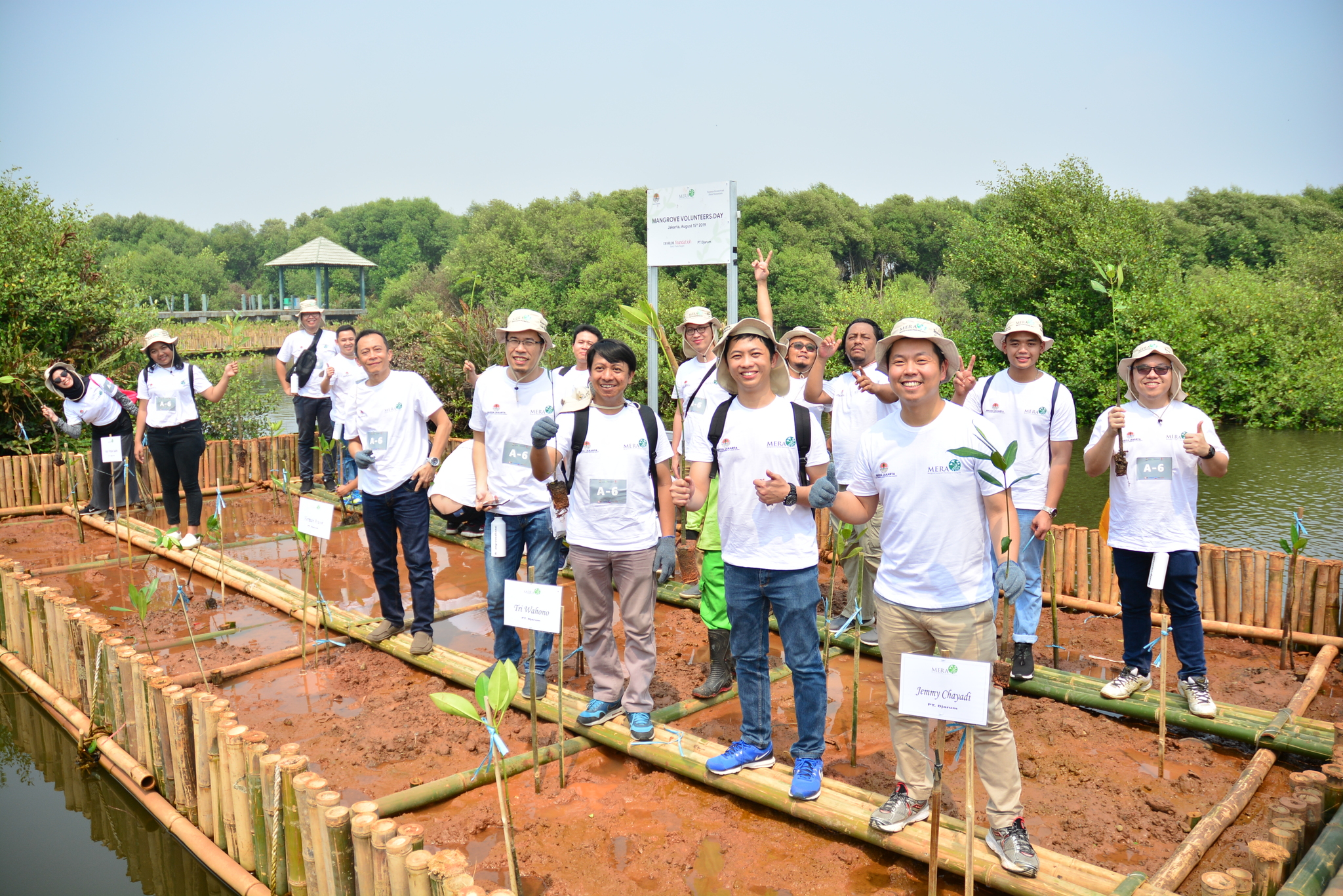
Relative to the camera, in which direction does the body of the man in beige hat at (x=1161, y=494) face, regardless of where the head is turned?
toward the camera

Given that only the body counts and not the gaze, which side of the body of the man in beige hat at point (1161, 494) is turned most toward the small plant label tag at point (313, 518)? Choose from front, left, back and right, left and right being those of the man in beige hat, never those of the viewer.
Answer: right

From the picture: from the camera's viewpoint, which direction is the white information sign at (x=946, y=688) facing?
toward the camera

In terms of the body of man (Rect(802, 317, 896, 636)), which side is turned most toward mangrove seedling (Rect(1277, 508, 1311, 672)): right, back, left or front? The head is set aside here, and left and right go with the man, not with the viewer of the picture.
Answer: left

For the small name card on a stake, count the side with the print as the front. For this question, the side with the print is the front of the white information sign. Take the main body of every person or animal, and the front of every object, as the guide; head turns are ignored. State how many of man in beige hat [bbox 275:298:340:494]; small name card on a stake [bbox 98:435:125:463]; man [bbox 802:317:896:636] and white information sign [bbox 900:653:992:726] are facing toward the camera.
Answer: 4

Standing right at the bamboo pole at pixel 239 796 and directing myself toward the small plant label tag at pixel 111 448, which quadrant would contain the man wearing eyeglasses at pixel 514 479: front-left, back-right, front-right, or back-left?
front-right

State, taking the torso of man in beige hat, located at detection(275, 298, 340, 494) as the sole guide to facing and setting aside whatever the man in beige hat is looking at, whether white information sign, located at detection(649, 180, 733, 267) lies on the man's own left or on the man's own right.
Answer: on the man's own left

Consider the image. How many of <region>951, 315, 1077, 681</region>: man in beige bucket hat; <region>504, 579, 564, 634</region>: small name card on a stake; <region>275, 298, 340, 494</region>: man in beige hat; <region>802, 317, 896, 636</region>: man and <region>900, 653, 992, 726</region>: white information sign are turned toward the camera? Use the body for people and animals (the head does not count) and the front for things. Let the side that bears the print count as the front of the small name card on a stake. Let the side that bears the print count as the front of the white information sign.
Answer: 5

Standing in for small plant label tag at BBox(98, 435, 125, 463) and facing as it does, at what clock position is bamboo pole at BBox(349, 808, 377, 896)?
The bamboo pole is roughly at 12 o'clock from the small plant label tag.

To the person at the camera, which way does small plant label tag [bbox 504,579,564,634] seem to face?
facing the viewer

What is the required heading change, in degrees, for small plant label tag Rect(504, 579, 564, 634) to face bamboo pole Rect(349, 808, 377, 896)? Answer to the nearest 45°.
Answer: approximately 45° to its right

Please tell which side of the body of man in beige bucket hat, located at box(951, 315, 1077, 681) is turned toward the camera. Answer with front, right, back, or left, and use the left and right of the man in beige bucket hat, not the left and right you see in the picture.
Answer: front

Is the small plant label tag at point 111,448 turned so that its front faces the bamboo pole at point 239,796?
yes

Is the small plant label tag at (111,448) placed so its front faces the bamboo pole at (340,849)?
yes

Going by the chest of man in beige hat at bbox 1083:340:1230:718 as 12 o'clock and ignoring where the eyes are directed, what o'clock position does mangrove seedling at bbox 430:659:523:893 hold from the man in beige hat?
The mangrove seedling is roughly at 1 o'clock from the man in beige hat.

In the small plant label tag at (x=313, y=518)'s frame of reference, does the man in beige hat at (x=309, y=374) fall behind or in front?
behind

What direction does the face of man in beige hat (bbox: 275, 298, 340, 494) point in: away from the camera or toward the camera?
toward the camera
